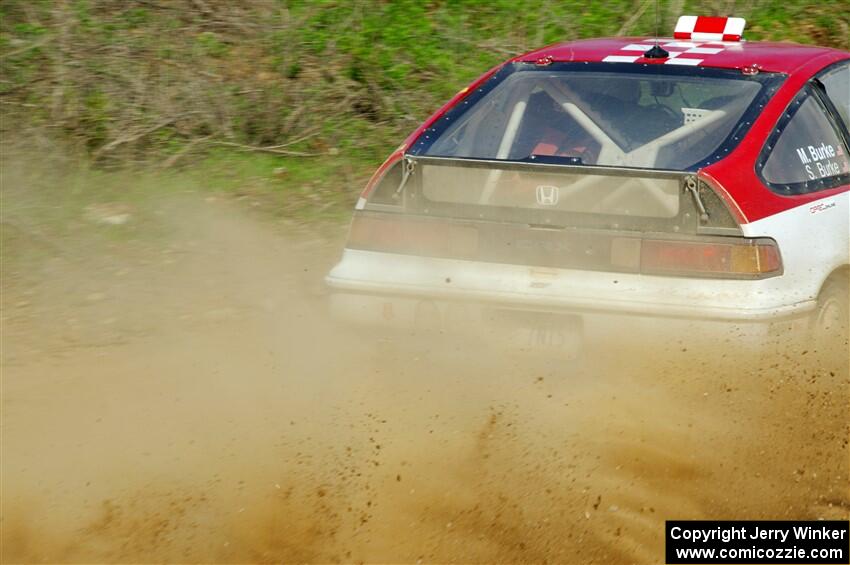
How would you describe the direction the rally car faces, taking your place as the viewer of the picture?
facing away from the viewer and to the right of the viewer
